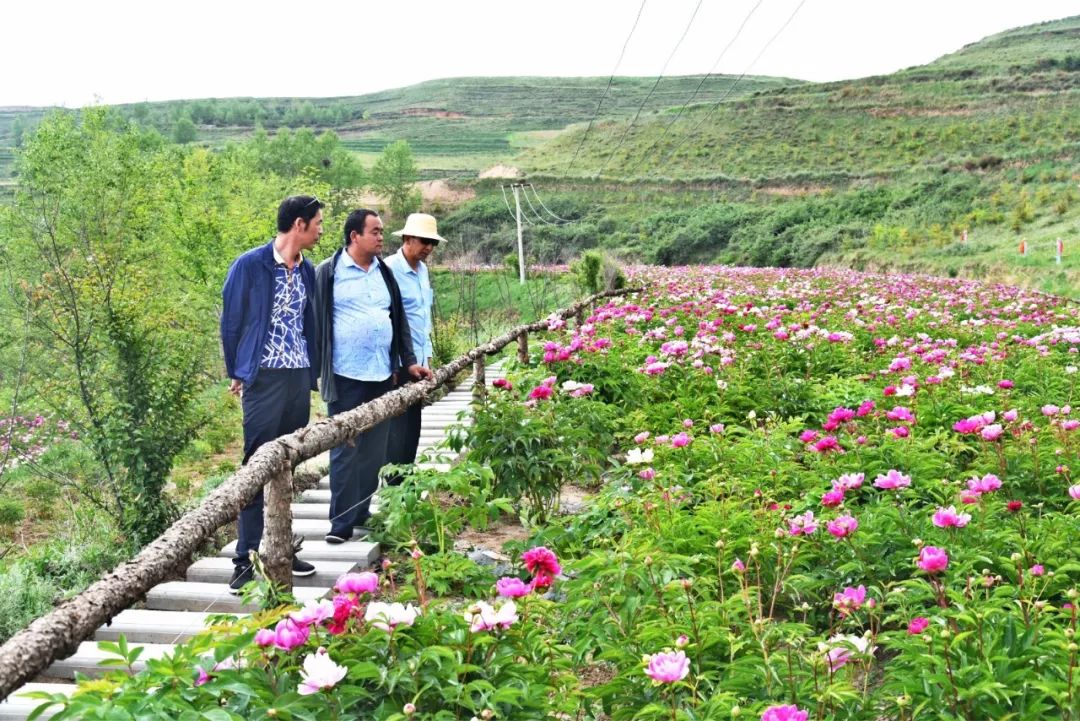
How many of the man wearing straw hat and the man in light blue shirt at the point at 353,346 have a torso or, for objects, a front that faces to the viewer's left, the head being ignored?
0

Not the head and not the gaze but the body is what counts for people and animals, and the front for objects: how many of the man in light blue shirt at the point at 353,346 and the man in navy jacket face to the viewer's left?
0

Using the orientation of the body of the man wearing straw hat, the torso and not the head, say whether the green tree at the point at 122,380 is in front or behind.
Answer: behind

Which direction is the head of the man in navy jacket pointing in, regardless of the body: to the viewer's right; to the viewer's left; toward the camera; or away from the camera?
to the viewer's right

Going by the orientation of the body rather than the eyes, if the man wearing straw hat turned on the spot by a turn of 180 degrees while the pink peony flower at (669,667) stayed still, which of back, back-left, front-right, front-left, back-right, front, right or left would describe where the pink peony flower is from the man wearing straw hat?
back-left

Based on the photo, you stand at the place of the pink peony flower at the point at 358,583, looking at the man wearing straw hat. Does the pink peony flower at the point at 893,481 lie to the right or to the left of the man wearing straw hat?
right

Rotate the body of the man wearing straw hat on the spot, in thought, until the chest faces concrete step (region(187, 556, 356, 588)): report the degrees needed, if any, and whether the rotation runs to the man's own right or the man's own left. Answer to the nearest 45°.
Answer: approximately 90° to the man's own right

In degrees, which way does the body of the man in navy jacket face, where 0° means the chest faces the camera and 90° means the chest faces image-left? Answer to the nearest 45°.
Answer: approximately 315°

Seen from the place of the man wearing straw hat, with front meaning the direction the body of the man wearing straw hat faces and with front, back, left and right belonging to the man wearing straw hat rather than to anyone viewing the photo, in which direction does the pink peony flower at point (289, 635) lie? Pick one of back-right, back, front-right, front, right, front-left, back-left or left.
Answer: front-right

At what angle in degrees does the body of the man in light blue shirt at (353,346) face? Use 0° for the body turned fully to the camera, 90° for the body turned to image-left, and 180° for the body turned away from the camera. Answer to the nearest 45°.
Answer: approximately 315°

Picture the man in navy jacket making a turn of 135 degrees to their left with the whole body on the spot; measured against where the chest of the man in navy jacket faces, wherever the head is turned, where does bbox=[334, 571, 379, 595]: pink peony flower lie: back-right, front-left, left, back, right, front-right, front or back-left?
back

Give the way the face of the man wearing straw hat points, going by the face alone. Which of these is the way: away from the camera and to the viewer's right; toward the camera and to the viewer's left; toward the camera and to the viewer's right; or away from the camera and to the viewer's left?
toward the camera and to the viewer's right

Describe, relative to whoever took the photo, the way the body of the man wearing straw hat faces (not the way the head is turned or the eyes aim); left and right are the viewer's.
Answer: facing the viewer and to the right of the viewer
